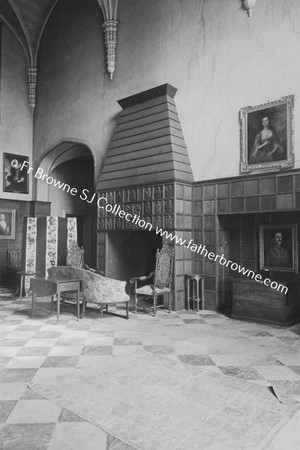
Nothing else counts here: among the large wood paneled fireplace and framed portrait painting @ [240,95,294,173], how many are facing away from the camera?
0

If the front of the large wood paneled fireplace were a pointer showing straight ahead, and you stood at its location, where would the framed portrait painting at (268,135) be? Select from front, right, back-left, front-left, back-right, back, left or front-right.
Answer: left

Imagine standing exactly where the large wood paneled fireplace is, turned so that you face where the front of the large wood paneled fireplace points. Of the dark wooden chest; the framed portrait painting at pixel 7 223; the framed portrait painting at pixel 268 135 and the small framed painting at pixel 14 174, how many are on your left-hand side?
2

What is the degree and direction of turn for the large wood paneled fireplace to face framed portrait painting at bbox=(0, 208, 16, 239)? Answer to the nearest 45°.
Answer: approximately 90° to its right

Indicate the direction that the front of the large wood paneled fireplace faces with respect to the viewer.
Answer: facing the viewer and to the left of the viewer

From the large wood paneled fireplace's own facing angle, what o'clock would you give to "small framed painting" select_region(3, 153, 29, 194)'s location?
The small framed painting is roughly at 3 o'clock from the large wood paneled fireplace.

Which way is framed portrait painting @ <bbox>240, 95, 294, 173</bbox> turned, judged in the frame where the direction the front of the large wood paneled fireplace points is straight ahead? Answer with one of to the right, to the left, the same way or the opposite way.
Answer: the same way

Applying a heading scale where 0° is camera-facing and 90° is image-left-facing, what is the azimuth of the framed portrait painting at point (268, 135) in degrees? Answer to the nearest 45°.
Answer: approximately 45°
